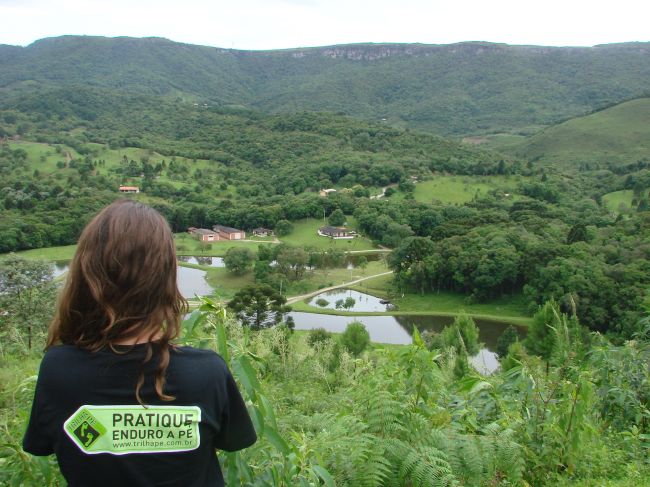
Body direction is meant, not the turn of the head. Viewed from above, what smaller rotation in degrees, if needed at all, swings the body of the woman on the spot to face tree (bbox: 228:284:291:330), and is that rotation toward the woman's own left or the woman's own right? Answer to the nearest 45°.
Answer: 0° — they already face it

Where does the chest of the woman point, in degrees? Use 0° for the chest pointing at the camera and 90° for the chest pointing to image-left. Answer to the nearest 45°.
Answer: approximately 180°

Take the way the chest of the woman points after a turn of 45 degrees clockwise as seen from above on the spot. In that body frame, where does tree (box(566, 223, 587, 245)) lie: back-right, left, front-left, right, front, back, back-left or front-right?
front

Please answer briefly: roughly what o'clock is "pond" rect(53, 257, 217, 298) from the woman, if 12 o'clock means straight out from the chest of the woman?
The pond is roughly at 12 o'clock from the woman.

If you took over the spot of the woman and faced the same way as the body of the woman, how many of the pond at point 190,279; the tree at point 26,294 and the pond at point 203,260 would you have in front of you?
3

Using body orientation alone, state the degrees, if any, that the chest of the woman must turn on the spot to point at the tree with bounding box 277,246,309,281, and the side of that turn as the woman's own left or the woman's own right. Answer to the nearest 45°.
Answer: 0° — they already face it

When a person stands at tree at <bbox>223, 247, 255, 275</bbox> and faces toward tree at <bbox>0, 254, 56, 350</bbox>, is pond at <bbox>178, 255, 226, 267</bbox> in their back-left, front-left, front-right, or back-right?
back-right

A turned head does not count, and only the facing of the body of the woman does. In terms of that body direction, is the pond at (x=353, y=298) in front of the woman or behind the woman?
in front

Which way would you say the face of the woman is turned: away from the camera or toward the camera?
away from the camera

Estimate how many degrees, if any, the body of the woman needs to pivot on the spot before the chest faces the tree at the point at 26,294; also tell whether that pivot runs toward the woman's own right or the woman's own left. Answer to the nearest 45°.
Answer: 0° — they already face it

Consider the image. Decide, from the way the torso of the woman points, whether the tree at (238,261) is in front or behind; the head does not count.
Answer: in front

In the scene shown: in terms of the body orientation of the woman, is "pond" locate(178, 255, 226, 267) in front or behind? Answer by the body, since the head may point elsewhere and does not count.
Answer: in front
